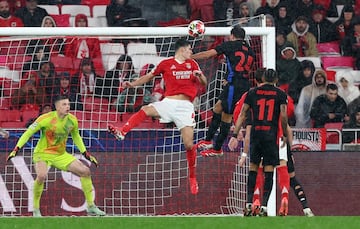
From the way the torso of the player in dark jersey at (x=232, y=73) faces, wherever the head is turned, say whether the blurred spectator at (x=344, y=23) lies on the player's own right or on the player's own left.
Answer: on the player's own right

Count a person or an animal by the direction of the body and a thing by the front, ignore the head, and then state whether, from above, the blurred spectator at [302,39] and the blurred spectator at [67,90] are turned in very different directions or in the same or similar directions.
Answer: same or similar directions

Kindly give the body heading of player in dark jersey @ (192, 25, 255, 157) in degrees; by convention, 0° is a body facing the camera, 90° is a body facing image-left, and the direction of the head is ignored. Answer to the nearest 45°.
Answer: approximately 135°

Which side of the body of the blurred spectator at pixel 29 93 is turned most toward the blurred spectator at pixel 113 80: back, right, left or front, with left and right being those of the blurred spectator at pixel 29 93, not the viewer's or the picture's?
left

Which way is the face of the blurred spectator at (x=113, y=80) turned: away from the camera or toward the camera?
toward the camera

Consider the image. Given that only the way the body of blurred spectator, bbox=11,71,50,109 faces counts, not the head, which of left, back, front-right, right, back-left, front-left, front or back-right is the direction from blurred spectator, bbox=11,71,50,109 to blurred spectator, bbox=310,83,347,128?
left

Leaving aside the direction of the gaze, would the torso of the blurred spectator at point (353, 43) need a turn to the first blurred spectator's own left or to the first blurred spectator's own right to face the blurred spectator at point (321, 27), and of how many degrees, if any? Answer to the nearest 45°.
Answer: approximately 90° to the first blurred spectator's own right

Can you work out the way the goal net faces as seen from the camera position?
facing the viewer

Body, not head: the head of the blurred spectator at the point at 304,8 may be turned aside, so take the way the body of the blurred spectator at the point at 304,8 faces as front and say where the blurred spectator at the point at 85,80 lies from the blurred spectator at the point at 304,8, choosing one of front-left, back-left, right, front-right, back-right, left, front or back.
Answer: front-right

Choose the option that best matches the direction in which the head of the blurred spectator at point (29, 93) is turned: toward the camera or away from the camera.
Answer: toward the camera

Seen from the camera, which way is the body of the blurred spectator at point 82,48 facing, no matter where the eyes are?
toward the camera

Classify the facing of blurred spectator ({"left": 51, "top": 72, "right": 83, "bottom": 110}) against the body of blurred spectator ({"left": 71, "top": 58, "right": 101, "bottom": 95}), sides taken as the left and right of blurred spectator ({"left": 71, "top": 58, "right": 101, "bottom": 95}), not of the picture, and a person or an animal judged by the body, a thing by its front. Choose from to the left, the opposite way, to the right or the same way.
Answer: the same way

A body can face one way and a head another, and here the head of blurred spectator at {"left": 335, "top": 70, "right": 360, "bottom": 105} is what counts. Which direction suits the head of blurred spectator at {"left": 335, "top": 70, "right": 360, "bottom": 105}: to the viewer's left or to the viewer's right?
to the viewer's left

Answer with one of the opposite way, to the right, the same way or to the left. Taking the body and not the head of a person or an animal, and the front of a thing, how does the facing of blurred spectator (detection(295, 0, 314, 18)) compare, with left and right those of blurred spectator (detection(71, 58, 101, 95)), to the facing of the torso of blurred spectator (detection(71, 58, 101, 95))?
the same way

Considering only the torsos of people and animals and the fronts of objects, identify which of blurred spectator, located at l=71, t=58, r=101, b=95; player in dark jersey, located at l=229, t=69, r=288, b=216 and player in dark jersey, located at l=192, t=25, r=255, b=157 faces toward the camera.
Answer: the blurred spectator

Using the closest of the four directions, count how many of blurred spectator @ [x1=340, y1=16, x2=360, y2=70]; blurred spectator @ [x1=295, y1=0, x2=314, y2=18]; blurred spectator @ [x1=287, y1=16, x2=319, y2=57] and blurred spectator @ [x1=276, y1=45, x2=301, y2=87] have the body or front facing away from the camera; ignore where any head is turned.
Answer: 0

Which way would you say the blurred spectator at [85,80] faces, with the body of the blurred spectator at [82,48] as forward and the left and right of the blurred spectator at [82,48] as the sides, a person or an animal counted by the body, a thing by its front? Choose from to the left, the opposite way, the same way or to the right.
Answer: the same way

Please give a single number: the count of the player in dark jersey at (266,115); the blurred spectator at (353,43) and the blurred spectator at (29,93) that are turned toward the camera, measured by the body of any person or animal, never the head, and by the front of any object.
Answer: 2

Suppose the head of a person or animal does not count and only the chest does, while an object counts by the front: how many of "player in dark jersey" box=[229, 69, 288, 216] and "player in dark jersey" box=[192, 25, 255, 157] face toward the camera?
0

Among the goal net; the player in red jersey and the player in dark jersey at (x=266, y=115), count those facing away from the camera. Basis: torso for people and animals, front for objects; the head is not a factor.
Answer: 1

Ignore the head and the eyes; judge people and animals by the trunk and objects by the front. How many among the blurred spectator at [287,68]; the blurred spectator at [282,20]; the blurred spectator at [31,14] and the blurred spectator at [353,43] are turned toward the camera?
4

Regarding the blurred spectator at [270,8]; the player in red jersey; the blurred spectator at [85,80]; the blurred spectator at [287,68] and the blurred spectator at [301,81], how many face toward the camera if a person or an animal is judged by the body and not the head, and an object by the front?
5
